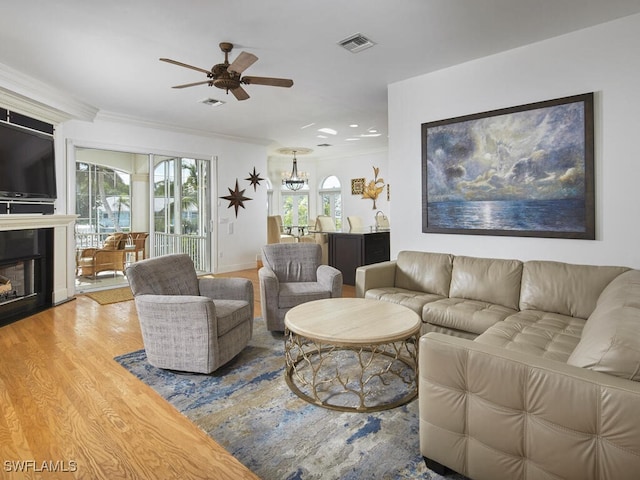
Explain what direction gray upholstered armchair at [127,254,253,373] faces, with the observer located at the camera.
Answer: facing the viewer and to the right of the viewer

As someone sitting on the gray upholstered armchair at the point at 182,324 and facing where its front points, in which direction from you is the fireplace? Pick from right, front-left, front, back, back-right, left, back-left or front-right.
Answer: back

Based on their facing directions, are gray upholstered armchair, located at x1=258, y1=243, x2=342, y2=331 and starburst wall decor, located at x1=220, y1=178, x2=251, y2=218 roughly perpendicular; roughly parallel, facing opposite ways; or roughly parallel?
roughly parallel

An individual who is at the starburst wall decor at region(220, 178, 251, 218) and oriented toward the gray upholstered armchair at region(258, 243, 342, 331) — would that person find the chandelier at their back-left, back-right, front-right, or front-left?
back-left

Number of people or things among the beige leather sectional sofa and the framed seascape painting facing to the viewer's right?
0

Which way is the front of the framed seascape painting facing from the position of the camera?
facing the viewer and to the left of the viewer

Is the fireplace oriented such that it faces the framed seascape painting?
yes

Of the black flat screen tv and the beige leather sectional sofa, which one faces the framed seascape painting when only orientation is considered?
the black flat screen tv

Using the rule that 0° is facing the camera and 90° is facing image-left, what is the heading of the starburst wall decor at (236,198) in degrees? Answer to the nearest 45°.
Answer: approximately 315°

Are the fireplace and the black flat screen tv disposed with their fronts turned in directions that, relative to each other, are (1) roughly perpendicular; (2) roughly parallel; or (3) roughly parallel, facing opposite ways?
roughly parallel

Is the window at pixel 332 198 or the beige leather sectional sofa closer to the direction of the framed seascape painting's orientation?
the beige leather sectional sofa

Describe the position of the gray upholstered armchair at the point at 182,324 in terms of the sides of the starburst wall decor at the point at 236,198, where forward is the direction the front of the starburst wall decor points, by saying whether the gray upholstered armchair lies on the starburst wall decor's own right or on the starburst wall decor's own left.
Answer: on the starburst wall decor's own right
